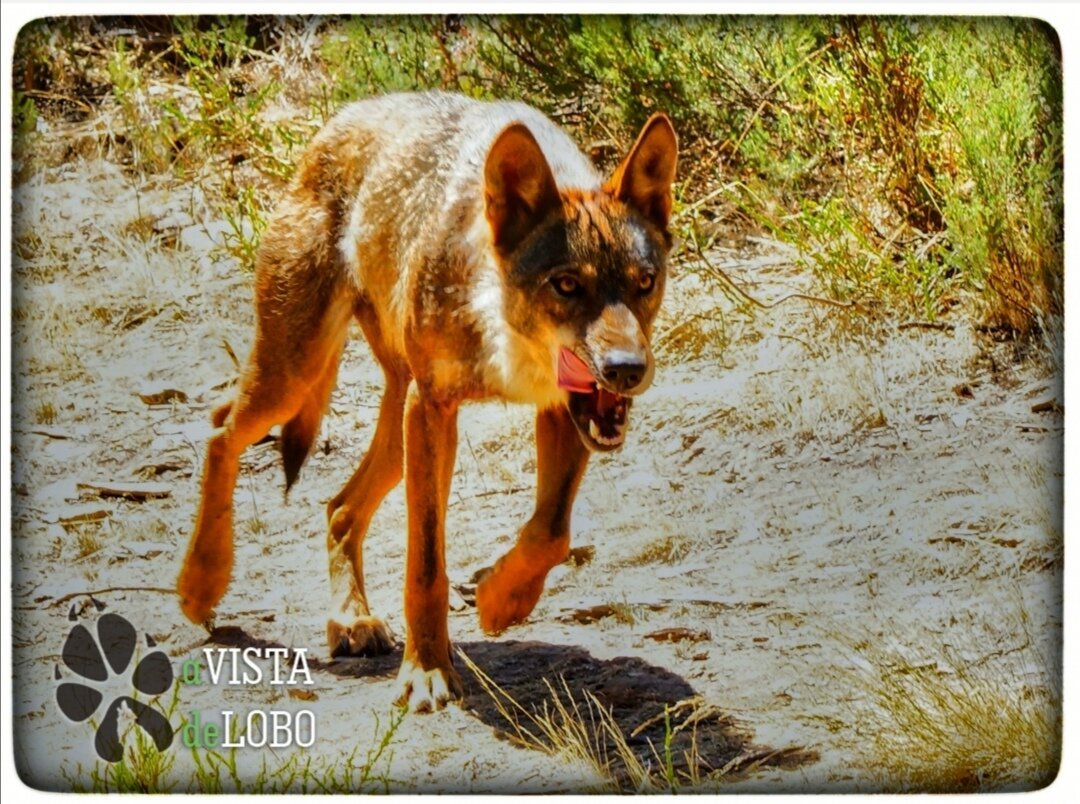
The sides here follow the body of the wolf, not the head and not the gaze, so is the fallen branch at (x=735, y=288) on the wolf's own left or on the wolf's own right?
on the wolf's own left

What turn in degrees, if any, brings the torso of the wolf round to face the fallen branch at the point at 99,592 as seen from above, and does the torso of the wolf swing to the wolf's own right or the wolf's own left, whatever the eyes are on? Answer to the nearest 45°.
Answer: approximately 135° to the wolf's own right

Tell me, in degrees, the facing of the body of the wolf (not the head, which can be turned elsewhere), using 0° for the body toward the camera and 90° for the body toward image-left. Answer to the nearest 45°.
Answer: approximately 315°
